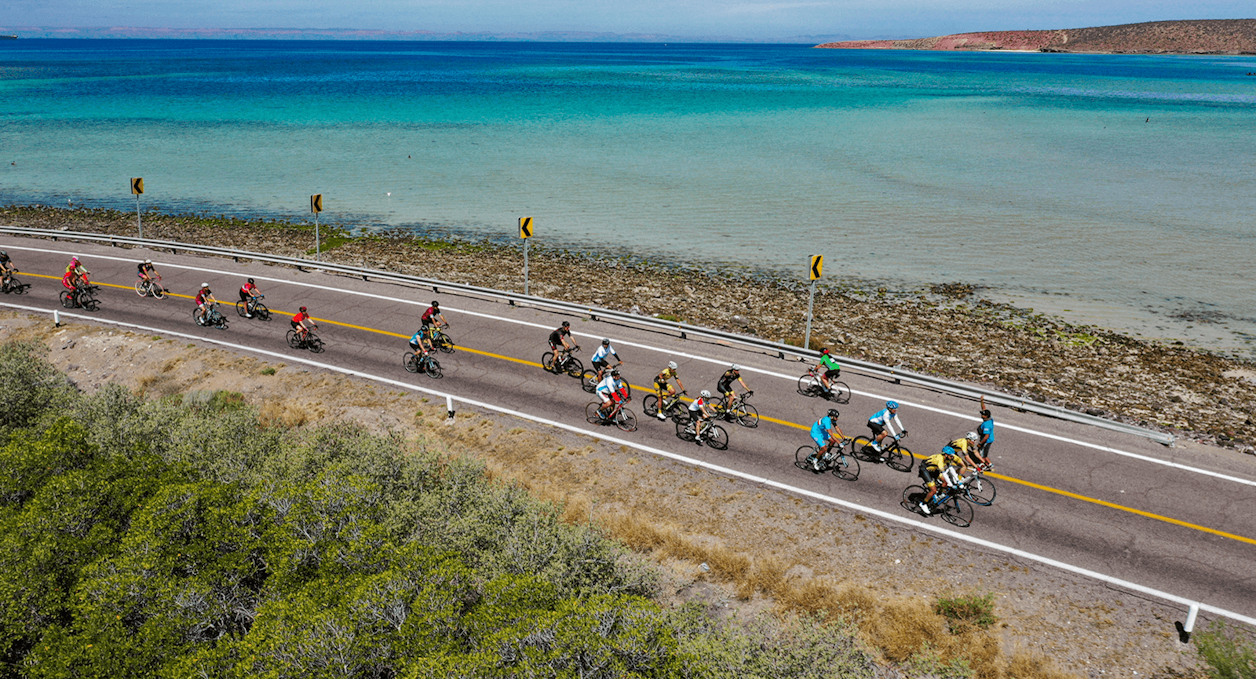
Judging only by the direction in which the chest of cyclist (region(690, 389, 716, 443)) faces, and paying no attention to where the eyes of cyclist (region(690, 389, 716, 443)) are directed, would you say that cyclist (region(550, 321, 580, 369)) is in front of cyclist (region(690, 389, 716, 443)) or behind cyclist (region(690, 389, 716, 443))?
behind

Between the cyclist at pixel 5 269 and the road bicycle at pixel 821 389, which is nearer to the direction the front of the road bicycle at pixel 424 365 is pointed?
the road bicycle

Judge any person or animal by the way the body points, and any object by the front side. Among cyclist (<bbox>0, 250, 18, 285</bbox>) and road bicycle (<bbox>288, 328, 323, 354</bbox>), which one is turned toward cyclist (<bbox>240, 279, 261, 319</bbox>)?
cyclist (<bbox>0, 250, 18, 285</bbox>)

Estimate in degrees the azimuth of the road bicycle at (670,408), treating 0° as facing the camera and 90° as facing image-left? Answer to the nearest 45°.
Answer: approximately 315°

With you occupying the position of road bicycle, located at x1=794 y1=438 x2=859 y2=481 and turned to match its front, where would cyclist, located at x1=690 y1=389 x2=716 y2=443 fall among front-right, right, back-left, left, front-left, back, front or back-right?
back-right

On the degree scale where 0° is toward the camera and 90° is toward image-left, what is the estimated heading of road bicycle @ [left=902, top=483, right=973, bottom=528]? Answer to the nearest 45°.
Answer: approximately 315°

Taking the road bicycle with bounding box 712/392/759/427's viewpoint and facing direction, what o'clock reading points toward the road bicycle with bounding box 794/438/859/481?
the road bicycle with bounding box 794/438/859/481 is roughly at 12 o'clock from the road bicycle with bounding box 712/392/759/427.

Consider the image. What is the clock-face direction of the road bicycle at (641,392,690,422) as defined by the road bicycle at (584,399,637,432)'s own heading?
the road bicycle at (641,392,690,422) is roughly at 10 o'clock from the road bicycle at (584,399,637,432).

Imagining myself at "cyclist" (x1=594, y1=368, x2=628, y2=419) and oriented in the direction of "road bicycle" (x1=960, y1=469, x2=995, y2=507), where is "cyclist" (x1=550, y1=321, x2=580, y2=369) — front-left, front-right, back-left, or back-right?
back-left

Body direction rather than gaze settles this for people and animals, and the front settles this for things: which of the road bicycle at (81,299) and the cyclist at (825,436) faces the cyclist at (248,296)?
the road bicycle

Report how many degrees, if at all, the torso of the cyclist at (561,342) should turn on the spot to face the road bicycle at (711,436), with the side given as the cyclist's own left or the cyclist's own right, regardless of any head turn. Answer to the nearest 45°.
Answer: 0° — they already face it

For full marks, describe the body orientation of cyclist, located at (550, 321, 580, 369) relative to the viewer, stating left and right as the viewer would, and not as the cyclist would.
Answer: facing the viewer and to the right of the viewer

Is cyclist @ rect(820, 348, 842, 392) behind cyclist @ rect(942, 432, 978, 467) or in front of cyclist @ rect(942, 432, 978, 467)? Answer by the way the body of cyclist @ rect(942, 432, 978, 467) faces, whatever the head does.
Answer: behind

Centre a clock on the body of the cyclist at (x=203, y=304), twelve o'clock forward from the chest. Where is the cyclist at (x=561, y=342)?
the cyclist at (x=561, y=342) is roughly at 12 o'clock from the cyclist at (x=203, y=304).

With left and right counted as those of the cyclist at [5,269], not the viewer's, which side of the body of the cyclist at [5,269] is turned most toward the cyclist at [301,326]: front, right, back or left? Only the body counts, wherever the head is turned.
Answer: front

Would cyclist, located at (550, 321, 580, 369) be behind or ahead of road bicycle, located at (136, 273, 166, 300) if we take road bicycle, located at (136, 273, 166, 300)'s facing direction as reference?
ahead
